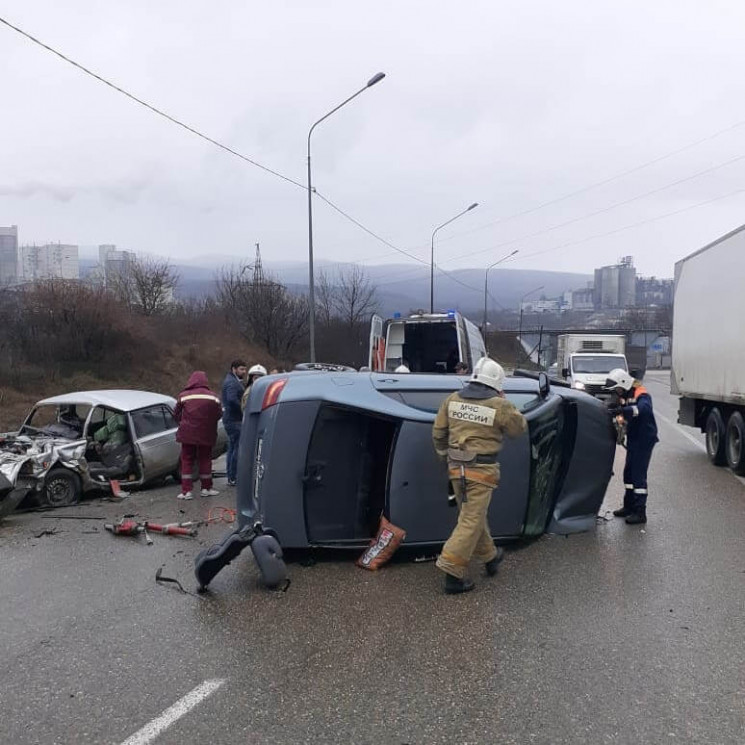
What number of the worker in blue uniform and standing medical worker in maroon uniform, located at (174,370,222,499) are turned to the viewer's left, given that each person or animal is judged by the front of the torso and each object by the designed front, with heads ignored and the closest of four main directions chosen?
1

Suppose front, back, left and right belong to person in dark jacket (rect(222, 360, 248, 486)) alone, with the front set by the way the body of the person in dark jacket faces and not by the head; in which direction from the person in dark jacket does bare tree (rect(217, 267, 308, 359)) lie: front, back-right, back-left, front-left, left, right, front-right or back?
left

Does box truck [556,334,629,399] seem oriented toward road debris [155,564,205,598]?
yes

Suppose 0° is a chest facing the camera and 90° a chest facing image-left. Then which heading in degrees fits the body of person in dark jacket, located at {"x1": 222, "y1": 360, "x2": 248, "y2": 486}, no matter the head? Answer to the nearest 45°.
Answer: approximately 270°

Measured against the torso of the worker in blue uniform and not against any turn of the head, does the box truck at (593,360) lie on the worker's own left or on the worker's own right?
on the worker's own right

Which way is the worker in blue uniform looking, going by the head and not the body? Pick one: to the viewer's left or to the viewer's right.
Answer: to the viewer's left

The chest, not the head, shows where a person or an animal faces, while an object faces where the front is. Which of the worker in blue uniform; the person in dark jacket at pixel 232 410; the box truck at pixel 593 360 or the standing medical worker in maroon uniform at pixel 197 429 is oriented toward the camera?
the box truck

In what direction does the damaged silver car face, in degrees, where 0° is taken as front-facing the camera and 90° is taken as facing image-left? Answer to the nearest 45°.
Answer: approximately 45°

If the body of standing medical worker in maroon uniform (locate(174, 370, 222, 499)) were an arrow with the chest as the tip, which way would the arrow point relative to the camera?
away from the camera

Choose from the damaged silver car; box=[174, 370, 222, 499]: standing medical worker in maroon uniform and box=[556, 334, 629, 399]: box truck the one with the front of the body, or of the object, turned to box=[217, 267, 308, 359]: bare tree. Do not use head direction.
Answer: the standing medical worker in maroon uniform

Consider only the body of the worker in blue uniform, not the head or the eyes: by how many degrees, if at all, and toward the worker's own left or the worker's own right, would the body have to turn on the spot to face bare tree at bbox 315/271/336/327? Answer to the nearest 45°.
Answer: approximately 45° to the worker's own right

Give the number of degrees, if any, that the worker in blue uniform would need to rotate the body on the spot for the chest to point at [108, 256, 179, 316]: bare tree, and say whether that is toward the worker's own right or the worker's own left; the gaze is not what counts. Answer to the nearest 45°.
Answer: approximately 45° to the worker's own right

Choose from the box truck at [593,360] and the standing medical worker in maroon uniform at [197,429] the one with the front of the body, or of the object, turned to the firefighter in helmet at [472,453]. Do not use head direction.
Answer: the box truck

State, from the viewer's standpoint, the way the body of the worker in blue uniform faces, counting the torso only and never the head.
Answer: to the viewer's left
